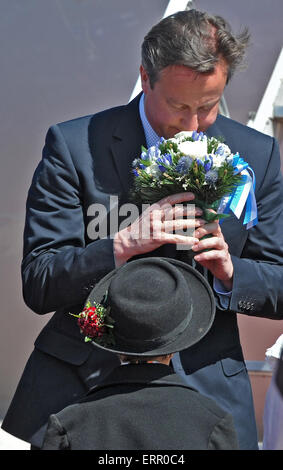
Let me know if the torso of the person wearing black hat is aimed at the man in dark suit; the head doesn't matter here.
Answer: yes

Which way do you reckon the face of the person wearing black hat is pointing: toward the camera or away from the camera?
away from the camera

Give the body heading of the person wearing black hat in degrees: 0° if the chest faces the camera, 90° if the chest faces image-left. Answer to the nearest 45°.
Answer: approximately 180°

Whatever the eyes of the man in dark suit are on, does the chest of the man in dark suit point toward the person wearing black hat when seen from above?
yes

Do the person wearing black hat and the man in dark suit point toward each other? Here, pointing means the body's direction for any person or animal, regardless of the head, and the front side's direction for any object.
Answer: yes

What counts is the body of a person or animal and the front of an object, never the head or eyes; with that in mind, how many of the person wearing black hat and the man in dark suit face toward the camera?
1

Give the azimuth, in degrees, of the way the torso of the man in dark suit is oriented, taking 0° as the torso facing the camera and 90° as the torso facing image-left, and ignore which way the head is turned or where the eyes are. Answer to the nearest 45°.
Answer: approximately 0°

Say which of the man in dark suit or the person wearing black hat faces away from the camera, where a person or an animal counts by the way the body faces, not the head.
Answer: the person wearing black hat

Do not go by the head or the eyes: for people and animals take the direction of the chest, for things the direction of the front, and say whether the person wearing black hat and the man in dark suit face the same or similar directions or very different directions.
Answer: very different directions
